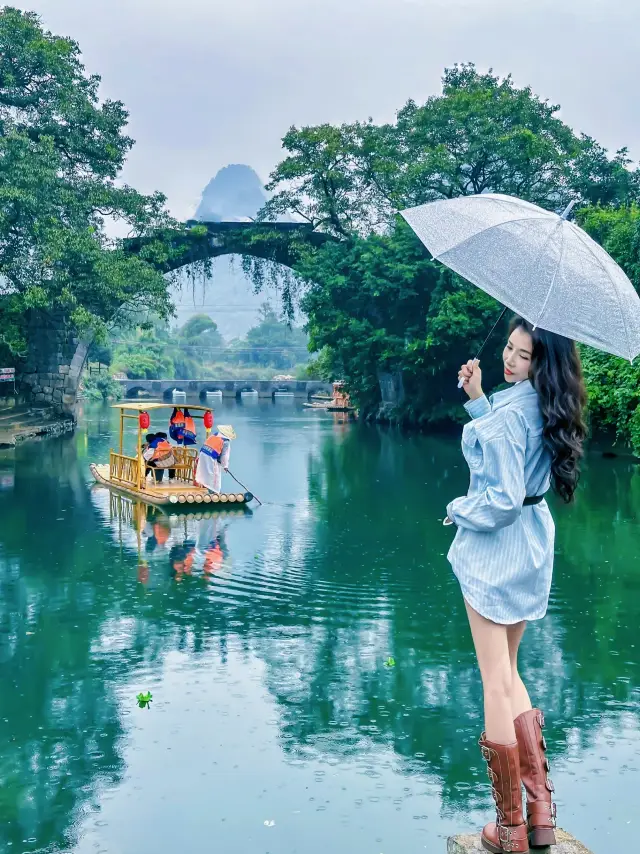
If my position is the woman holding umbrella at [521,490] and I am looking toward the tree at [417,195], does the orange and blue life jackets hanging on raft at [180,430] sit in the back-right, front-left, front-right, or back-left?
front-left

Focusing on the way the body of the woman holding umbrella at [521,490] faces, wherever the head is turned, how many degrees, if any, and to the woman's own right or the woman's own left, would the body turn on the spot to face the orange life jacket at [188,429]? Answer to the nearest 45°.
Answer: approximately 45° to the woman's own right

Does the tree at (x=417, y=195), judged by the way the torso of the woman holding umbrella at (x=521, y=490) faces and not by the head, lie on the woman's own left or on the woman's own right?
on the woman's own right

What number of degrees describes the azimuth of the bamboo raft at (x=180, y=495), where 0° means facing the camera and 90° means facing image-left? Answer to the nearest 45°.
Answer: approximately 135°

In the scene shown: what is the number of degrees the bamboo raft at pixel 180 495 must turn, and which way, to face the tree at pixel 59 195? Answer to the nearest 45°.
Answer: approximately 45° to its right

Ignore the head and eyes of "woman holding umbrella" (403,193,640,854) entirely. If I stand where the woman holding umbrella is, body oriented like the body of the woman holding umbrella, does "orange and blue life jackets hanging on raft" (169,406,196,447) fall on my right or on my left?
on my right

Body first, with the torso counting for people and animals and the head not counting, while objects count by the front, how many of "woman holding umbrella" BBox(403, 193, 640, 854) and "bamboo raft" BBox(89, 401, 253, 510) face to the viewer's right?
0

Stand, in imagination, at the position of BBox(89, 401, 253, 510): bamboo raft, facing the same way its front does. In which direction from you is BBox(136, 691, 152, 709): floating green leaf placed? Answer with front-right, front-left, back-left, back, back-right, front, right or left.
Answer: back-left

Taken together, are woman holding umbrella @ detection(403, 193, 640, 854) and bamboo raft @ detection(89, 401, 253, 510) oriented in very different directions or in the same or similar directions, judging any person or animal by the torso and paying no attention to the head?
same or similar directions

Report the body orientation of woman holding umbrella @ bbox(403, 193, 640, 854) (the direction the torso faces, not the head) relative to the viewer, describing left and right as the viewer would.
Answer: facing to the left of the viewer
